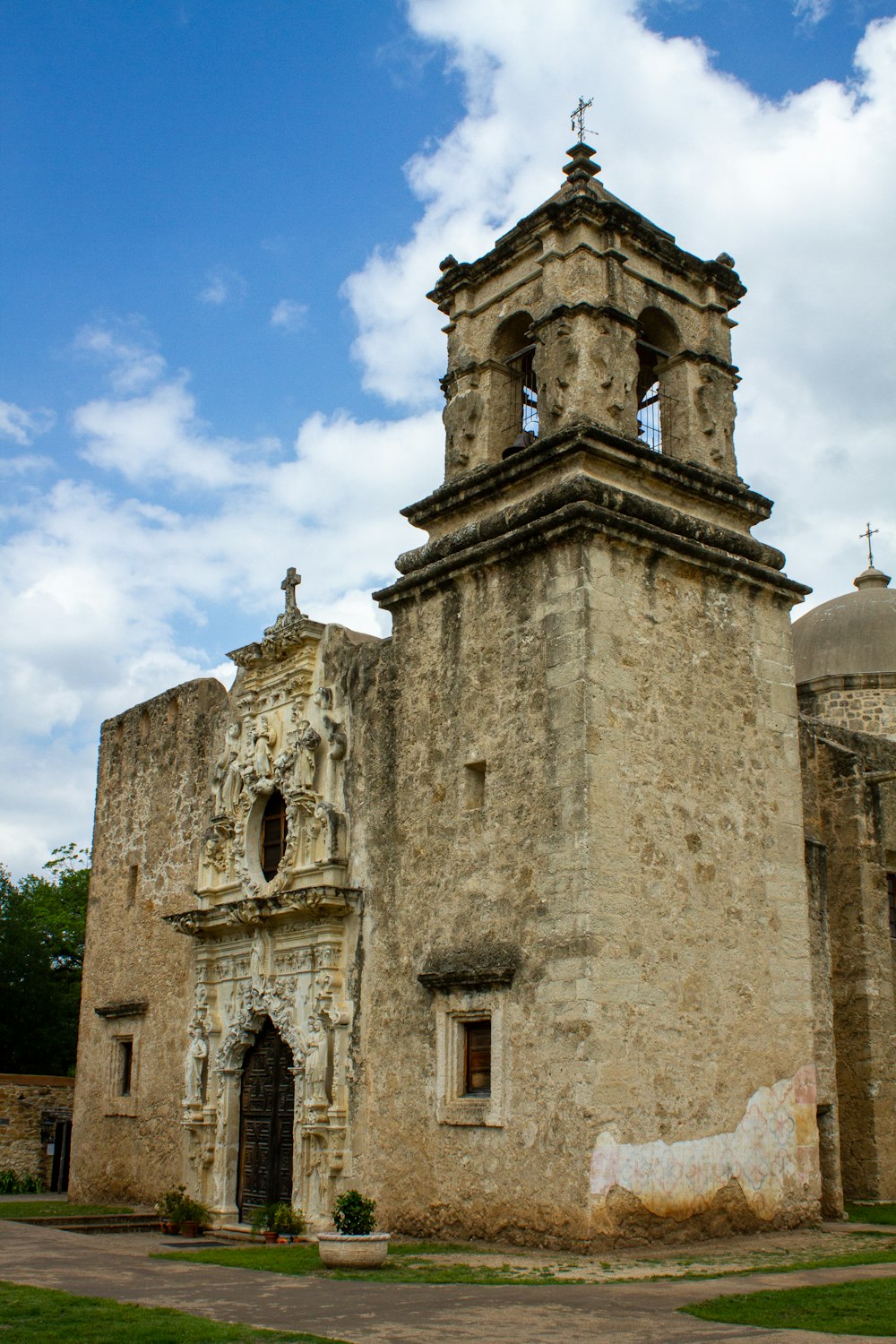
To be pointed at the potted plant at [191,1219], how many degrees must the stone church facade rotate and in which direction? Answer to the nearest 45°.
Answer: approximately 90° to its right

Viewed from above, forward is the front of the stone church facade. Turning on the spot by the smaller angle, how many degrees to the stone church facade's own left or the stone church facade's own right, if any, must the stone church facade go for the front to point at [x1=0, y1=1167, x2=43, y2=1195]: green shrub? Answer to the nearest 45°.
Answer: approximately 90° to the stone church facade's own right

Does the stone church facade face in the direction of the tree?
no

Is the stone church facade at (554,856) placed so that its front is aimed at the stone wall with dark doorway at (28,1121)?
no

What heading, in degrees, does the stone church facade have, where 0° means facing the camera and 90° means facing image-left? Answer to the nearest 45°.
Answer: approximately 45°

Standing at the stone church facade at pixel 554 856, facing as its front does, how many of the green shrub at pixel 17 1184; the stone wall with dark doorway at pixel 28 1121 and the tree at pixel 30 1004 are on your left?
0
